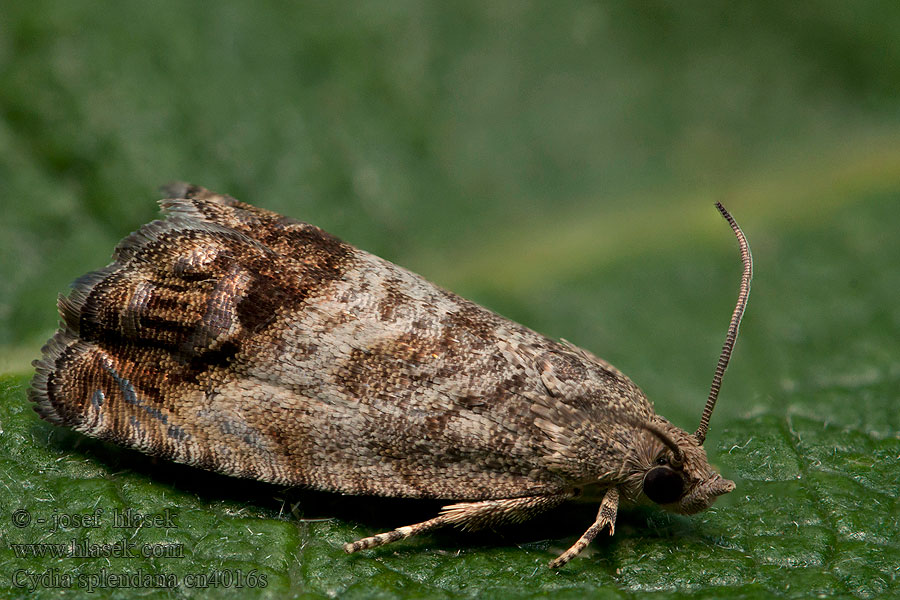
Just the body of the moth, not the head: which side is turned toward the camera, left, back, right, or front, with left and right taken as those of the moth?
right
